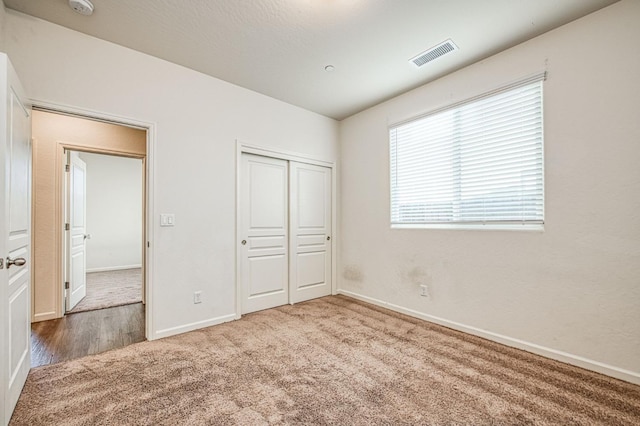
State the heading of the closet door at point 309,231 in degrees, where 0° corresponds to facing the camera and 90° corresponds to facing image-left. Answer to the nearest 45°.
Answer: approximately 315°

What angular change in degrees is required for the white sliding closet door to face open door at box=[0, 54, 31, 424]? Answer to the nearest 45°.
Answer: approximately 90° to its right

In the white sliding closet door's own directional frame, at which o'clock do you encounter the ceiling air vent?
The ceiling air vent is roughly at 12 o'clock from the white sliding closet door.

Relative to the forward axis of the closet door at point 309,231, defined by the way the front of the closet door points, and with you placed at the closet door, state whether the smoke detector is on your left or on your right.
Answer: on your right

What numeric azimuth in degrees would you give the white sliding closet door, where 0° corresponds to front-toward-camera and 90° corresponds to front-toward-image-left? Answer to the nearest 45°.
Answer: approximately 315°

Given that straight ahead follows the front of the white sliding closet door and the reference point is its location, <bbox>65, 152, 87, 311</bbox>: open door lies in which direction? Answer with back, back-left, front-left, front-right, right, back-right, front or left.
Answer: back-right

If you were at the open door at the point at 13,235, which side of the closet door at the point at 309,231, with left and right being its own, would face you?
right
